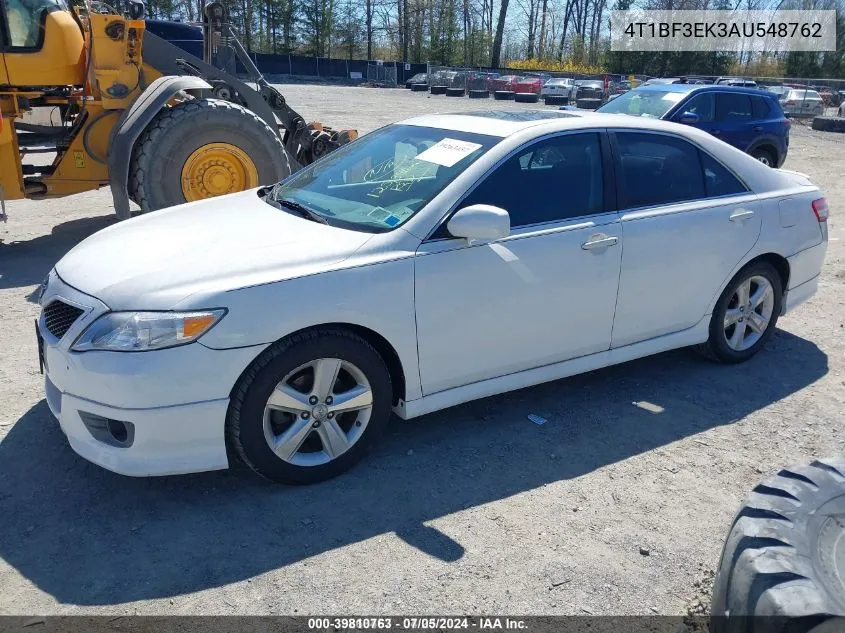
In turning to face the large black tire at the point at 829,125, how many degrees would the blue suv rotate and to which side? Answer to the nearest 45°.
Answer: approximately 135° to its right

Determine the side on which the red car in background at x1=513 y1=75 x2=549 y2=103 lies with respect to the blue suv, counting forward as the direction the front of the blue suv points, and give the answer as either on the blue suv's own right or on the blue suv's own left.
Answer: on the blue suv's own right

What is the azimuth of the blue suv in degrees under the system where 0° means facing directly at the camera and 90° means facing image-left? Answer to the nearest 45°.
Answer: approximately 45°

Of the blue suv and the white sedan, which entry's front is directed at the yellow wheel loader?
the blue suv

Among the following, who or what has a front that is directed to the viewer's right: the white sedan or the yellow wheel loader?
the yellow wheel loader

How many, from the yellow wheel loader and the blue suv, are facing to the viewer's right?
1

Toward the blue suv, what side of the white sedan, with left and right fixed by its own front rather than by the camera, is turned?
back

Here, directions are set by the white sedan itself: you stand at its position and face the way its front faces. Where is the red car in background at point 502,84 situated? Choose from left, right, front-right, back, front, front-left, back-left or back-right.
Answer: back-right

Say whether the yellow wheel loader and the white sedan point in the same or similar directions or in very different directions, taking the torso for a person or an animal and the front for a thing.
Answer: very different directions

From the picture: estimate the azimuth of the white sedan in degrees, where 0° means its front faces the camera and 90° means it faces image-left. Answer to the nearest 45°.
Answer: approximately 45°

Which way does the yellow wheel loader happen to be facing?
to the viewer's right

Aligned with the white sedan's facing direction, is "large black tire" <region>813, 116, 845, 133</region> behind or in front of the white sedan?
behind
